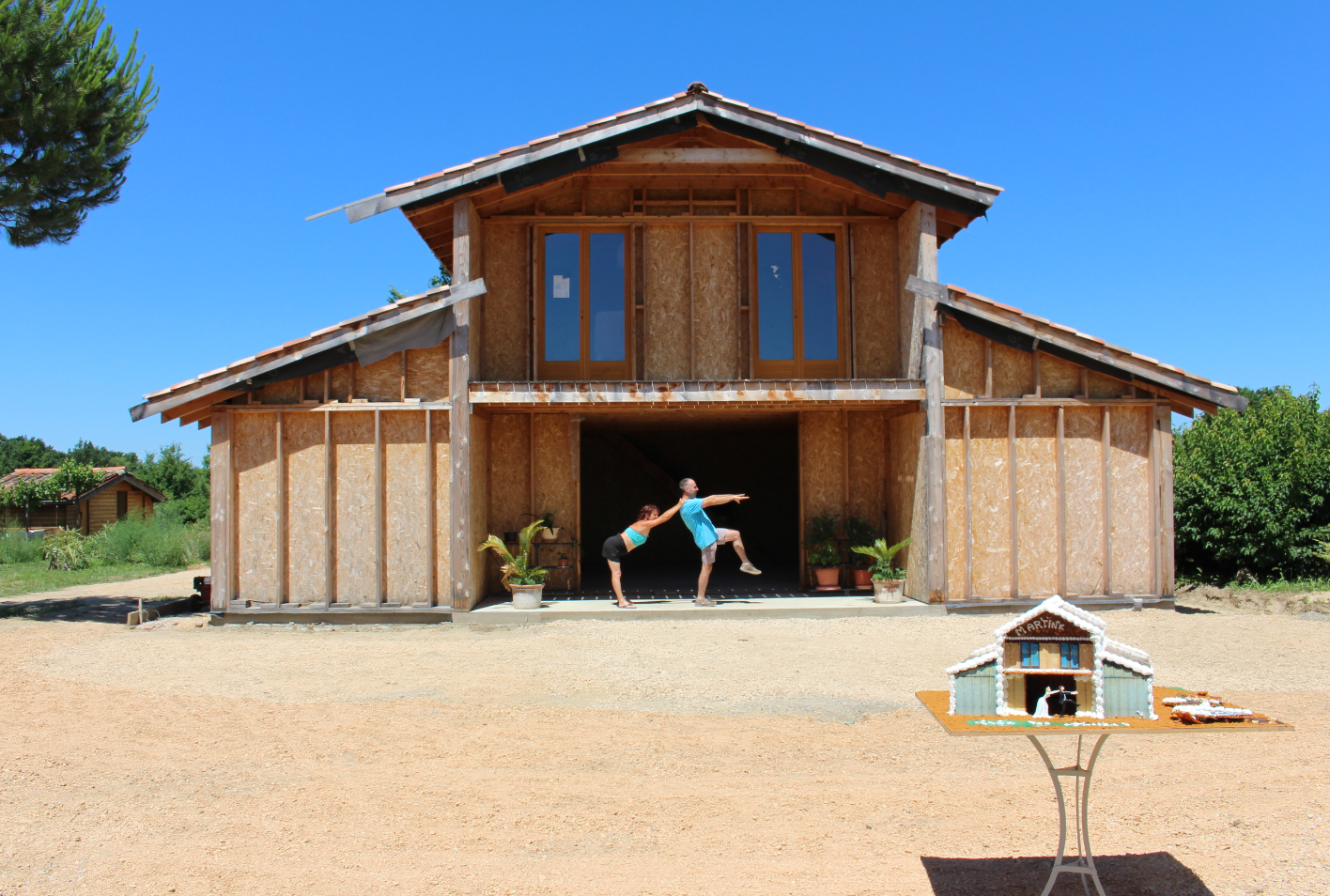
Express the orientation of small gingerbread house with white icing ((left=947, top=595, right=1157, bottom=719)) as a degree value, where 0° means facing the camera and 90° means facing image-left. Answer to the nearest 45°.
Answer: approximately 0°

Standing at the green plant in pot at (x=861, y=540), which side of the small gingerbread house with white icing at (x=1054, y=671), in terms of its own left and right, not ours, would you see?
back

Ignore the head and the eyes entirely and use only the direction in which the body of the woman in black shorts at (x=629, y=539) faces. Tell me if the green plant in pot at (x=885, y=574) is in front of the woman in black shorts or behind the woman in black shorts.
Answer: in front

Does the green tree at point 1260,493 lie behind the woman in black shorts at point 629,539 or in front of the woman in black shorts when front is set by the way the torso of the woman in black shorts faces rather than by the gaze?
in front

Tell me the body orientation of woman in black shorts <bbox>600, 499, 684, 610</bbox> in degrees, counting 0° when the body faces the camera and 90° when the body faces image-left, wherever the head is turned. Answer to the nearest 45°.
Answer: approximately 270°

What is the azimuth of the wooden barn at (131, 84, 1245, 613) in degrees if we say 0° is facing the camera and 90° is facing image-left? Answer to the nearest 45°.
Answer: approximately 0°

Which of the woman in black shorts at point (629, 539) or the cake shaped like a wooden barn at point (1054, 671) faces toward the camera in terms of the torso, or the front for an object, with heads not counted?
the cake shaped like a wooden barn

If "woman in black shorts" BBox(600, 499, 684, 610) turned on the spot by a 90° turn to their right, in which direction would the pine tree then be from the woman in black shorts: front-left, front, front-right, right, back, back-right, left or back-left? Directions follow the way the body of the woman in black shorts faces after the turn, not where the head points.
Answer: right
